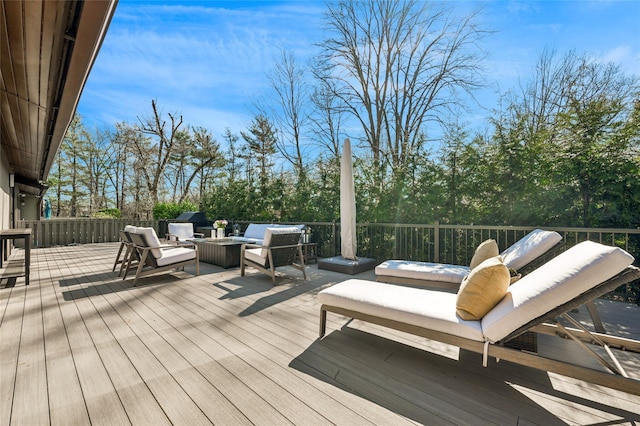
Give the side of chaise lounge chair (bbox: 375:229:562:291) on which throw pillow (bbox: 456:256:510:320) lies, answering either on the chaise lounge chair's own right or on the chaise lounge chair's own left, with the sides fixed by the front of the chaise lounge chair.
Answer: on the chaise lounge chair's own left

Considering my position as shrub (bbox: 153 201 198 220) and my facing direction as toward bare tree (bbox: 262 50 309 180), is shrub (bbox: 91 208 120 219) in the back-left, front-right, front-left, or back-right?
back-left

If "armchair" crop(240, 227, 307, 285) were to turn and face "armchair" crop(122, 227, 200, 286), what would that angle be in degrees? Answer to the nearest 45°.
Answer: approximately 45° to its left

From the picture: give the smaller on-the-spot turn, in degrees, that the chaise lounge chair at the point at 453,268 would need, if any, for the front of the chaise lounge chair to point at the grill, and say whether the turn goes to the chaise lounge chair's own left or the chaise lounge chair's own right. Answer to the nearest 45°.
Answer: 0° — it already faces it

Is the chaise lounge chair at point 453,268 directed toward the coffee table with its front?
yes

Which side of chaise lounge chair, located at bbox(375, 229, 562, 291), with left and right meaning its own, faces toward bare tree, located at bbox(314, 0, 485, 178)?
right

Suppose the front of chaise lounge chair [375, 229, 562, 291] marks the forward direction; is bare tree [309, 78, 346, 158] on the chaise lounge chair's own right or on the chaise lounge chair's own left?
on the chaise lounge chair's own right

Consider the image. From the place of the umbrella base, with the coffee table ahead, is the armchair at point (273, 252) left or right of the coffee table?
left

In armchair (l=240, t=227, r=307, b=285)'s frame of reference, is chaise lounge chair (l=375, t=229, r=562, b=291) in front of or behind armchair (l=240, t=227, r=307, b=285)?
behind

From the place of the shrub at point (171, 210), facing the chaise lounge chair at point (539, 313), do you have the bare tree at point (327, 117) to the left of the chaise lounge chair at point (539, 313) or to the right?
left

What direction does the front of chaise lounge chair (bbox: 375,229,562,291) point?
to the viewer's left
